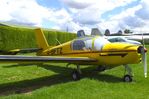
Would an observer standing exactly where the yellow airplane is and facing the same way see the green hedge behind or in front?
behind

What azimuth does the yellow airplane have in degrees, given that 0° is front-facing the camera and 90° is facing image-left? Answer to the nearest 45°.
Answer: approximately 315°
